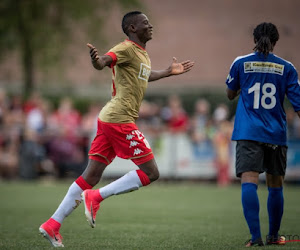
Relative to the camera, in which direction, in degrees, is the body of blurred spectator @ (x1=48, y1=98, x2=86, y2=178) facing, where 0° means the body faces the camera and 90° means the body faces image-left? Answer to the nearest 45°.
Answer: approximately 0°

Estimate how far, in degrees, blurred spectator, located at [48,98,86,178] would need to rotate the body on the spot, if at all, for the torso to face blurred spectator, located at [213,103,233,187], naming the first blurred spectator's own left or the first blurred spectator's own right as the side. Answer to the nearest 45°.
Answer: approximately 90° to the first blurred spectator's own left

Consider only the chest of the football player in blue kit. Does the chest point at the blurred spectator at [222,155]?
yes

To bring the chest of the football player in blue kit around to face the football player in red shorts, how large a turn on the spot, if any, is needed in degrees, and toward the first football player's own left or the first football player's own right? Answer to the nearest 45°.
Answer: approximately 90° to the first football player's own left

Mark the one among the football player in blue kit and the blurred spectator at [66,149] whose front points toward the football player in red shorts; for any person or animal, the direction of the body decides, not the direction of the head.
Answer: the blurred spectator

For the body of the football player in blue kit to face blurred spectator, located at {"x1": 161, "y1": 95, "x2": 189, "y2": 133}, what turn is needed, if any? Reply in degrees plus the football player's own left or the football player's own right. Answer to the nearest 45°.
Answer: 0° — they already face them

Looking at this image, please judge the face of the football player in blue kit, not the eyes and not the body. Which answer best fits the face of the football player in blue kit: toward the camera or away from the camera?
away from the camera

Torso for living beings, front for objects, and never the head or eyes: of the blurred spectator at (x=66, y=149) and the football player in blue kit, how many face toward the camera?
1

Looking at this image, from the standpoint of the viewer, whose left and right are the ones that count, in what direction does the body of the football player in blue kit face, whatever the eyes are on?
facing away from the viewer

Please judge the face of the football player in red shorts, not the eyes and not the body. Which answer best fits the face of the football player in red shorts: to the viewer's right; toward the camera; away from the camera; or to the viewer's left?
to the viewer's right
